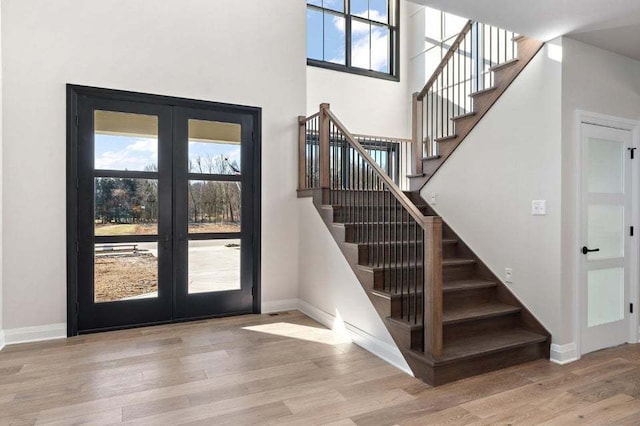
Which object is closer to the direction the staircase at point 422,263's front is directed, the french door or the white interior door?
the white interior door

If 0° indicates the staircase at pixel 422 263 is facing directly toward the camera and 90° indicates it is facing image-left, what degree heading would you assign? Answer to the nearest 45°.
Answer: approximately 315°

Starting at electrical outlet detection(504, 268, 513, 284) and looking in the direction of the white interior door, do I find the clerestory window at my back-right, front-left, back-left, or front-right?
back-left

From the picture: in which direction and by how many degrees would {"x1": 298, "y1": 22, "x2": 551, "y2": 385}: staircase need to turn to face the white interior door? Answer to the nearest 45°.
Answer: approximately 45° to its left

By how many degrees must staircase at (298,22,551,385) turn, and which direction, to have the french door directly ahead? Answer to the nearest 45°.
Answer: approximately 135° to its right
